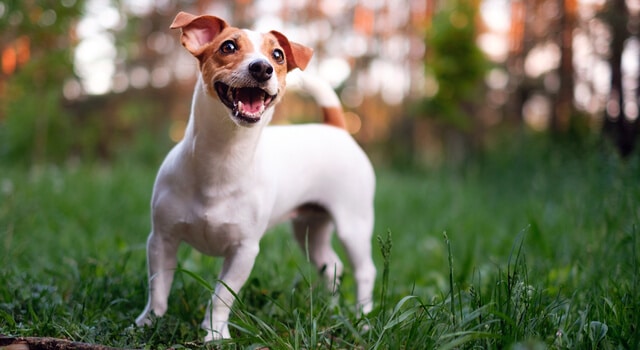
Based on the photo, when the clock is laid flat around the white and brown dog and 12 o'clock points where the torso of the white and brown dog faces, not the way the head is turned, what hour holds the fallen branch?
The fallen branch is roughly at 12 o'clock from the white and brown dog.

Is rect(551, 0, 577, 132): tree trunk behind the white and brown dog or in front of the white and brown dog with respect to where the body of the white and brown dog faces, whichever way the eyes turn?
behind

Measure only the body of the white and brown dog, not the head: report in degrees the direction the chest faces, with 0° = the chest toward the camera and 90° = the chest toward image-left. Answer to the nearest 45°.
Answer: approximately 45°

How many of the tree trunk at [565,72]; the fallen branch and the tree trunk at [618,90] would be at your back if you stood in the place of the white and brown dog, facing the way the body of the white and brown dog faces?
2

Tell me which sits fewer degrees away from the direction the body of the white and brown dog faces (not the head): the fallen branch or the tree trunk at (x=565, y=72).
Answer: the fallen branch

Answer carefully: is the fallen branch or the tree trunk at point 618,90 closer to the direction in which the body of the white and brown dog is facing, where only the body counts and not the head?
the fallen branch

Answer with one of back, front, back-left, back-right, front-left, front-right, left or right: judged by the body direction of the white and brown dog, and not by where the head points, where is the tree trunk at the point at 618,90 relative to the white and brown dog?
back
